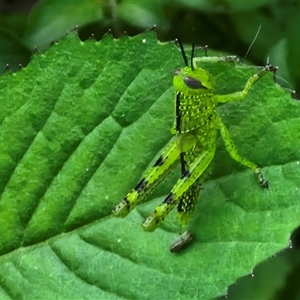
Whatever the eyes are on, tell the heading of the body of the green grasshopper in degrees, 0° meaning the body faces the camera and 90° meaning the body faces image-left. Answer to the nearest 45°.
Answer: approximately 180°
